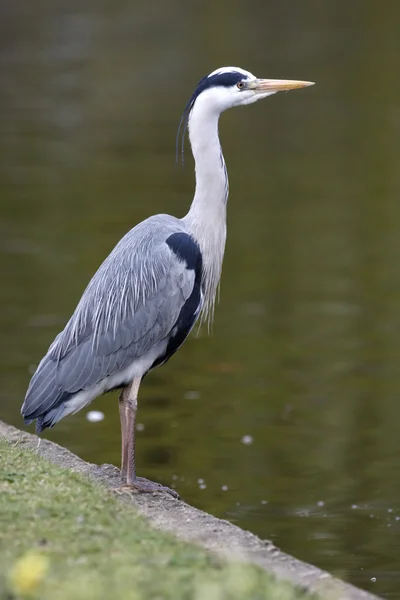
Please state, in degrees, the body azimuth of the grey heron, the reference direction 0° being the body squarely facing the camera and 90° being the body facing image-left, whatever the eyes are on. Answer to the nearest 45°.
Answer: approximately 270°
